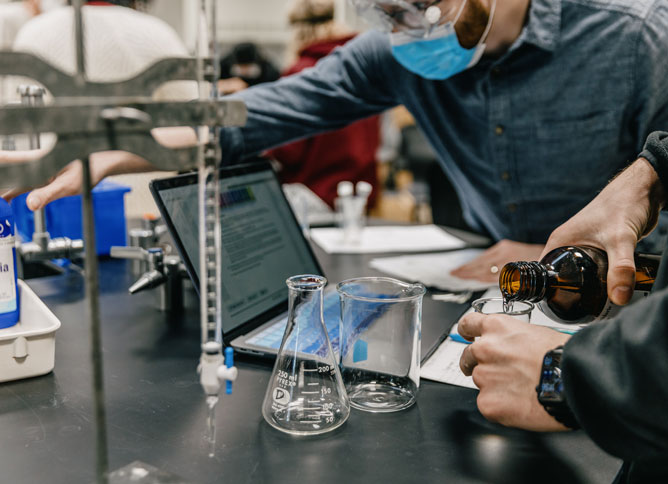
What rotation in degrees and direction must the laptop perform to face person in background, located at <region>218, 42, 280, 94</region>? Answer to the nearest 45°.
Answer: approximately 135° to its left

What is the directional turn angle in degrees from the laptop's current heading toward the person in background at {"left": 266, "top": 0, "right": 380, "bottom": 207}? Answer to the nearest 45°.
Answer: approximately 135° to its left

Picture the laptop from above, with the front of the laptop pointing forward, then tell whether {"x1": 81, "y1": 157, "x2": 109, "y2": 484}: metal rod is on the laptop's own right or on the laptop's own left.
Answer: on the laptop's own right

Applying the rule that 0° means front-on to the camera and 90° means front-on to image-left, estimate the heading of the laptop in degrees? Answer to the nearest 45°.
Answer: approximately 315°
